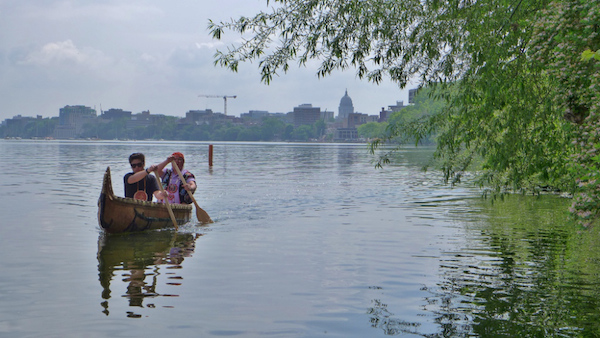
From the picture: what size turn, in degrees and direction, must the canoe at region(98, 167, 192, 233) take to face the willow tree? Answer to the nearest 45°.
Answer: approximately 90° to its left

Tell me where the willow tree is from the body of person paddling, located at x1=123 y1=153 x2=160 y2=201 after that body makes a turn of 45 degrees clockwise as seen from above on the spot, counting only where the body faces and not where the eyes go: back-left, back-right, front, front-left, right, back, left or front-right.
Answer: left

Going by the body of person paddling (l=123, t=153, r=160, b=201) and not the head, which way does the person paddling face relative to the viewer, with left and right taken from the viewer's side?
facing the viewer

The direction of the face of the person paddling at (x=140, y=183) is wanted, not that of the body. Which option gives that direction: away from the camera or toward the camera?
toward the camera
